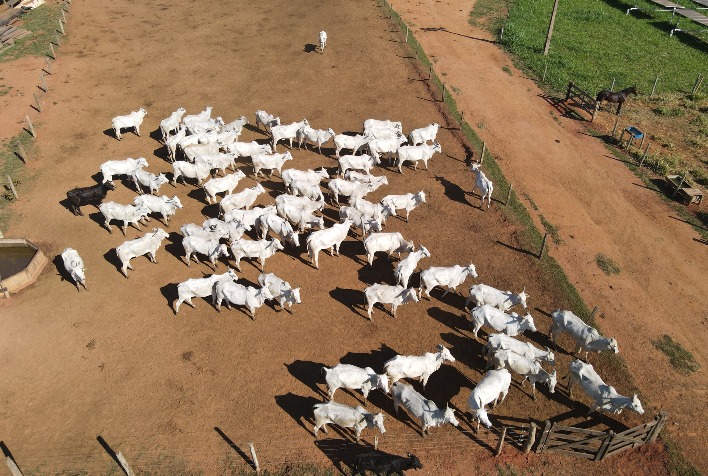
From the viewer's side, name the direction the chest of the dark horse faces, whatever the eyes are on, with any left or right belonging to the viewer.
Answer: facing to the right of the viewer

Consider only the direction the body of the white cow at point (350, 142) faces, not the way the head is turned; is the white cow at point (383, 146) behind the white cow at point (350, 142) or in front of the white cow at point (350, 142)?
in front

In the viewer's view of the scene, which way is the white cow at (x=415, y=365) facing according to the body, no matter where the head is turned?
to the viewer's right

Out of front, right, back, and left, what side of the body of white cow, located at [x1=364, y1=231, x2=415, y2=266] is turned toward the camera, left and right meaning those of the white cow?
right

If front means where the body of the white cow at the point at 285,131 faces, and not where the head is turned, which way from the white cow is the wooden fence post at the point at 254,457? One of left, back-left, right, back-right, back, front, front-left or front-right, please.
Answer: right

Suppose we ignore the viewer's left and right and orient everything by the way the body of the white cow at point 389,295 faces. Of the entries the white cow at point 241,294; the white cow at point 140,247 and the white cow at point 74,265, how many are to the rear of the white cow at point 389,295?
3
